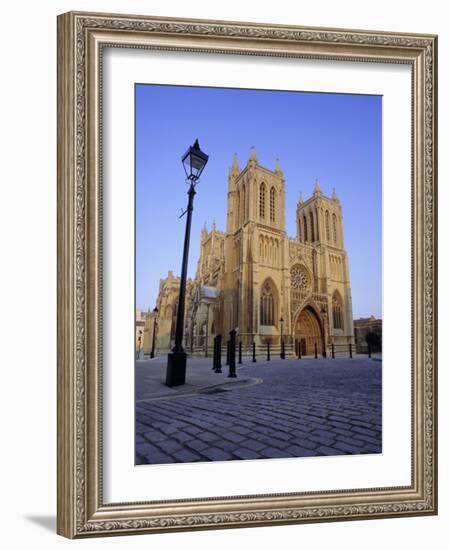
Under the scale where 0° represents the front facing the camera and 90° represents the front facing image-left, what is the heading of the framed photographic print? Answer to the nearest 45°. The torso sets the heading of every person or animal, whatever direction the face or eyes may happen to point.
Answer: approximately 315°
